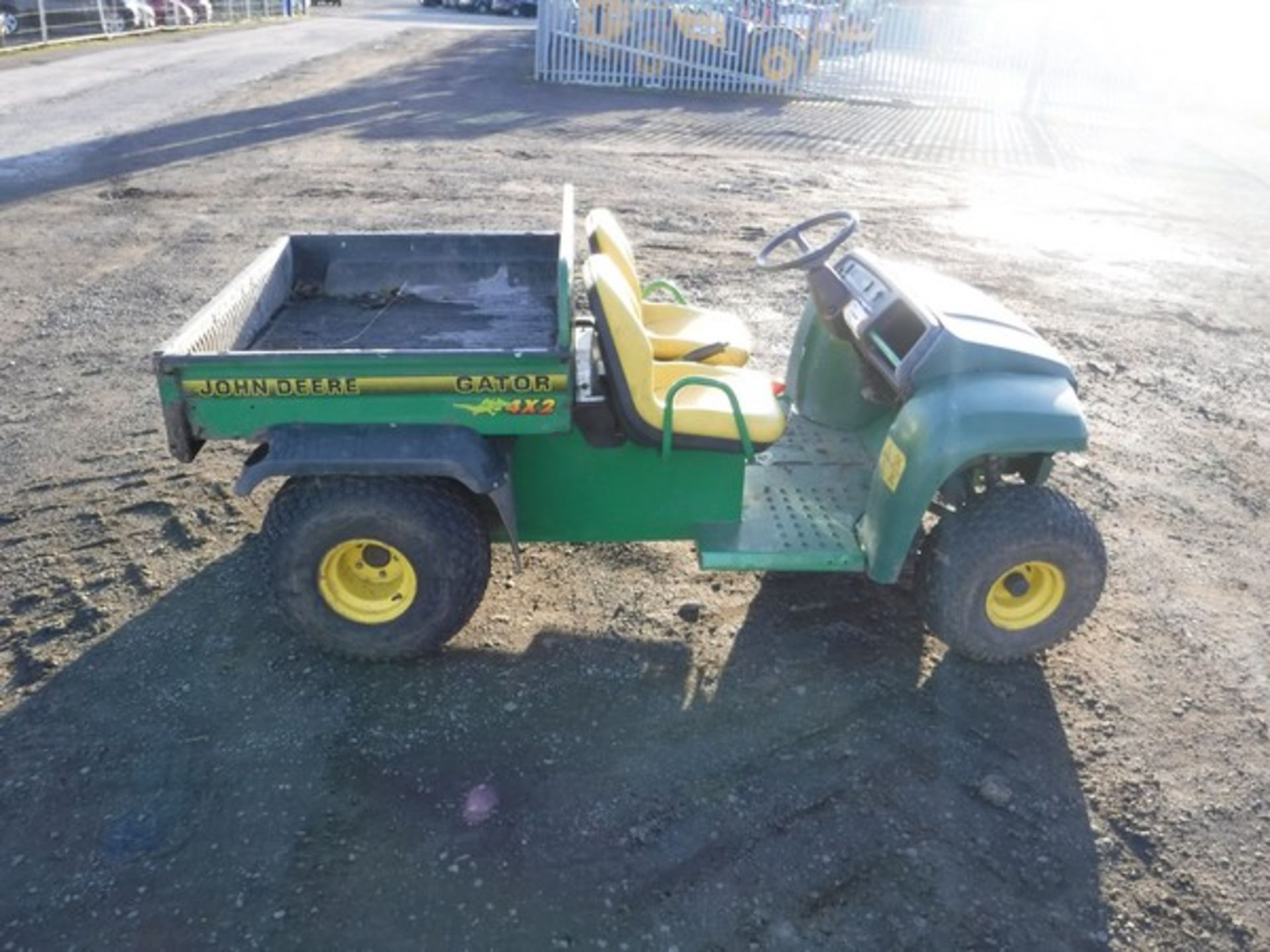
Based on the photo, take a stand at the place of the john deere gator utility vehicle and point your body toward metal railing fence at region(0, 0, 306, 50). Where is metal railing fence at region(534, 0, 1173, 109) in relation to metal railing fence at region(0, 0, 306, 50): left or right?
right

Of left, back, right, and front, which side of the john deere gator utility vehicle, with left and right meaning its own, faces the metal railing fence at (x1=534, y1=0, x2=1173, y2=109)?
left

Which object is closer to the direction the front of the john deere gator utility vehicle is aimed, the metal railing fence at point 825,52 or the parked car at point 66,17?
the metal railing fence

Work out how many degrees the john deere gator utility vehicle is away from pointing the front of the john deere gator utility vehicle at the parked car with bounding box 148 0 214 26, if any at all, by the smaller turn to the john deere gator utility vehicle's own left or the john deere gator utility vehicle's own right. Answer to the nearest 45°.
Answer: approximately 135° to the john deere gator utility vehicle's own left

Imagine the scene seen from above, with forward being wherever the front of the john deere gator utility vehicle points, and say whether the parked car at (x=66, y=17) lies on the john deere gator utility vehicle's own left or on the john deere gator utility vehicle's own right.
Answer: on the john deere gator utility vehicle's own left

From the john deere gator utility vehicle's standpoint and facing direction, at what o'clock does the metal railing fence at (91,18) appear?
The metal railing fence is roughly at 8 o'clock from the john deere gator utility vehicle.

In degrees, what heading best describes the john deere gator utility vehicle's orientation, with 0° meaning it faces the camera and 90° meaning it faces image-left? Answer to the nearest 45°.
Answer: approximately 270°
